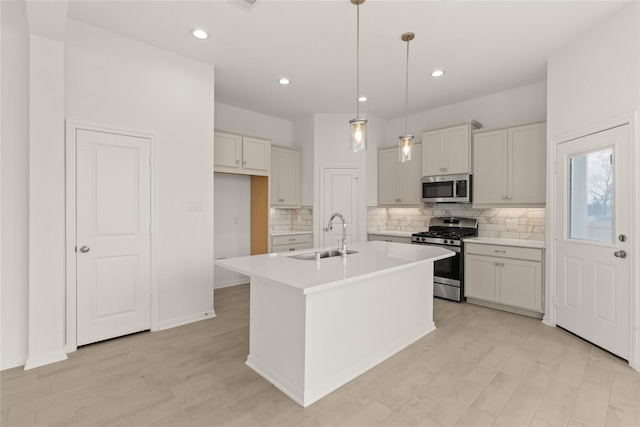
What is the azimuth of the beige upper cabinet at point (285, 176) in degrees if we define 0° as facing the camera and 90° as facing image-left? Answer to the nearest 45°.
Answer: approximately 315°

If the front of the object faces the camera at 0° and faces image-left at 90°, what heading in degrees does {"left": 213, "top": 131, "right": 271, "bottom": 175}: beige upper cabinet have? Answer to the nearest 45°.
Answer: approximately 315°

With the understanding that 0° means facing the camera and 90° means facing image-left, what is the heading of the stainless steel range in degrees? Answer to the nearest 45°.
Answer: approximately 45°

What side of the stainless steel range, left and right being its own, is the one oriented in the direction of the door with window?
left
